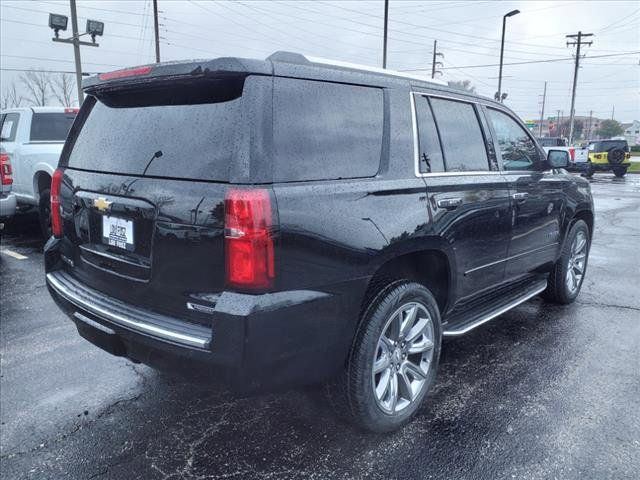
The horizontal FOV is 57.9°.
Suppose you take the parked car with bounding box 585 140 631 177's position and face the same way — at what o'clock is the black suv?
The black suv is roughly at 6 o'clock from the parked car.

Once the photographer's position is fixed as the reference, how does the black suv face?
facing away from the viewer and to the right of the viewer

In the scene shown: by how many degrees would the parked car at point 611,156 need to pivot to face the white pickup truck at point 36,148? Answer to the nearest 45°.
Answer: approximately 180°

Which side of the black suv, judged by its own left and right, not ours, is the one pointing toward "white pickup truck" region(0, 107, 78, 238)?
left

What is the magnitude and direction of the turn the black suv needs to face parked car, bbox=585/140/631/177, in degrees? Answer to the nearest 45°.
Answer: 0° — it already faces it

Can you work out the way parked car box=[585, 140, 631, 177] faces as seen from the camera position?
facing away from the viewer

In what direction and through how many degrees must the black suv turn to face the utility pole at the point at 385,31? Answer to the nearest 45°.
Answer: approximately 45° to its left

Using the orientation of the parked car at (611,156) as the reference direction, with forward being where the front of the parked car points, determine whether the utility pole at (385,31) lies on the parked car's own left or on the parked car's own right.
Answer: on the parked car's own left

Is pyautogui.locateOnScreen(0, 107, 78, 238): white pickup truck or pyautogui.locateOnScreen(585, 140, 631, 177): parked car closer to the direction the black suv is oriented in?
the parked car
